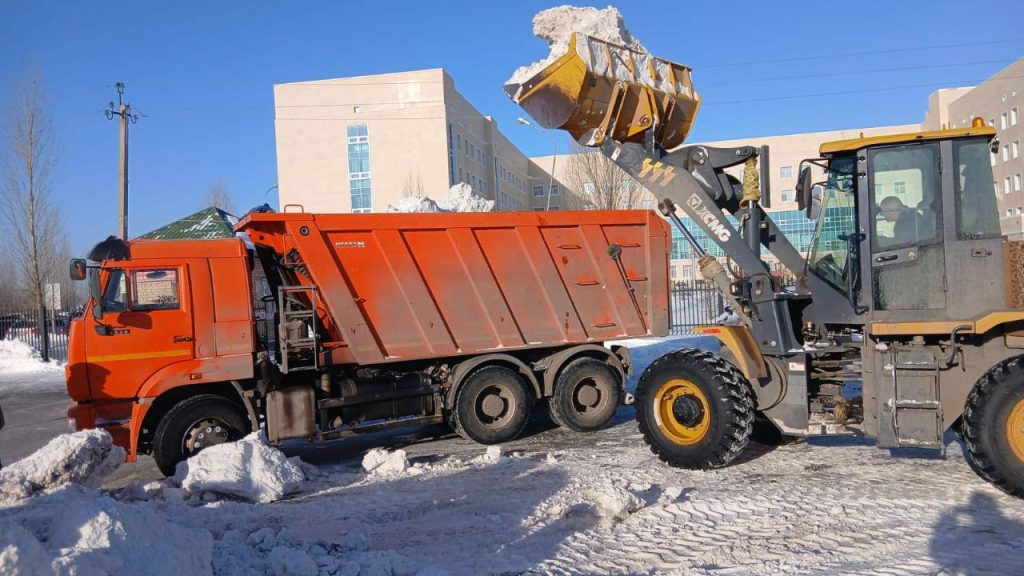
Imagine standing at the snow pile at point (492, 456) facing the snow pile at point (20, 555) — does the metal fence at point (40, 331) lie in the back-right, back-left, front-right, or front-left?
back-right

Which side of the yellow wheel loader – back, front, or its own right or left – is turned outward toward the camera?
left

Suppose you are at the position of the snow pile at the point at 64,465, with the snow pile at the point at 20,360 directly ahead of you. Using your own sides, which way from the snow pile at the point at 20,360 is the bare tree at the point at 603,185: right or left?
right

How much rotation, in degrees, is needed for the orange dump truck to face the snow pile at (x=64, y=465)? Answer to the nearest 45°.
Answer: approximately 45° to its left

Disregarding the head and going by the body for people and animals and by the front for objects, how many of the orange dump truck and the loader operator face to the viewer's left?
2

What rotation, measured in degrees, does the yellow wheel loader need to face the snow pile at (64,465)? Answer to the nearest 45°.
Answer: approximately 45° to its left

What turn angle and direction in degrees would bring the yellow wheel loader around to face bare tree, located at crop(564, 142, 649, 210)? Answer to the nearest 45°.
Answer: approximately 90° to its right

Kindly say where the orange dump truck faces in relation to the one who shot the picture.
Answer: facing to the left of the viewer

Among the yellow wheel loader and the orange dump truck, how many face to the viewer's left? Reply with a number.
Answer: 2

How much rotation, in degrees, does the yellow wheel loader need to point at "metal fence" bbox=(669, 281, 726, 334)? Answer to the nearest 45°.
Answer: approximately 90° to its right

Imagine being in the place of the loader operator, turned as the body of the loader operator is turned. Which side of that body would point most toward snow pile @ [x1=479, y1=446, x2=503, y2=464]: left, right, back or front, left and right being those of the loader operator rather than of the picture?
front

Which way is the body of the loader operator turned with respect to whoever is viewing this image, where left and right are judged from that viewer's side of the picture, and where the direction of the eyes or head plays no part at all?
facing to the left of the viewer

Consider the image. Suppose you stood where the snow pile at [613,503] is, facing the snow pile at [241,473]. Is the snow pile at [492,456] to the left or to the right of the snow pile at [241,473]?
right
